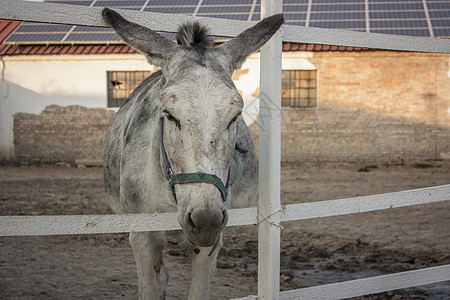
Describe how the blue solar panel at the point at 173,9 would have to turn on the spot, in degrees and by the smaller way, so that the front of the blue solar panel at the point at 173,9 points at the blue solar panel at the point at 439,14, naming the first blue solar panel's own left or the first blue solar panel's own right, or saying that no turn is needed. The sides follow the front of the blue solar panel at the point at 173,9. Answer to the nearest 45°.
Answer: approximately 90° to the first blue solar panel's own left

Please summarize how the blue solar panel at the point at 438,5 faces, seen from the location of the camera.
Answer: facing the viewer

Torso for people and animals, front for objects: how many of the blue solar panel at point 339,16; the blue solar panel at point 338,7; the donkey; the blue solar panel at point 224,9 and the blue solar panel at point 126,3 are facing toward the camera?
5

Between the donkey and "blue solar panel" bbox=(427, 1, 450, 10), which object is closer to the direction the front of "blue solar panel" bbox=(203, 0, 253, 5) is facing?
the donkey

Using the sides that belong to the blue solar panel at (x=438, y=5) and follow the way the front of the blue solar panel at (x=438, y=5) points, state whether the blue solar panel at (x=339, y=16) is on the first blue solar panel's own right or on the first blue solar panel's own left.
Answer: on the first blue solar panel's own right

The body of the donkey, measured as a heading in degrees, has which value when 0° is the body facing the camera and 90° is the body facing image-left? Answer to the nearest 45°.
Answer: approximately 0°

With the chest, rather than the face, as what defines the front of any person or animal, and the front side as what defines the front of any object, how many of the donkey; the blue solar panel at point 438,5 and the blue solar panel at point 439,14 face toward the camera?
3

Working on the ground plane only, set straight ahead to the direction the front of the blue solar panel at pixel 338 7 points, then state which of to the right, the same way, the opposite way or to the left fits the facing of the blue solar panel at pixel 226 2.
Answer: the same way

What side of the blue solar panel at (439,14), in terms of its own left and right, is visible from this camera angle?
front

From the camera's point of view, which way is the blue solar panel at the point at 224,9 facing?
toward the camera

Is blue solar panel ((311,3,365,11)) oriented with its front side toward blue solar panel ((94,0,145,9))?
no

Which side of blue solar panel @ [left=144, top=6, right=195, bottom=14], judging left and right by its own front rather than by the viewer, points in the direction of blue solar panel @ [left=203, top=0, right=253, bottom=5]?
left

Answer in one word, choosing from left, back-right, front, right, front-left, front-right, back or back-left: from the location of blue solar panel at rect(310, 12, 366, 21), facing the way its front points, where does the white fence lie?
front

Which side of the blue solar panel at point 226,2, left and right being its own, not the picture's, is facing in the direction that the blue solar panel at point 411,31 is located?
left

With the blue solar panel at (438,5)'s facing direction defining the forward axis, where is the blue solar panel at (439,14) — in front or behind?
in front

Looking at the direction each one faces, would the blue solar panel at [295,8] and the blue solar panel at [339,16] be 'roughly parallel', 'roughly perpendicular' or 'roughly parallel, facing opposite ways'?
roughly parallel

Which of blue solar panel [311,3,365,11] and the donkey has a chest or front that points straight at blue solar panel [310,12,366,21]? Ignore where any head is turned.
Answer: blue solar panel [311,3,365,11]

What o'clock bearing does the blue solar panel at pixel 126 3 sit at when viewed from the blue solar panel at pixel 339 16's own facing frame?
the blue solar panel at pixel 126 3 is roughly at 3 o'clock from the blue solar panel at pixel 339 16.

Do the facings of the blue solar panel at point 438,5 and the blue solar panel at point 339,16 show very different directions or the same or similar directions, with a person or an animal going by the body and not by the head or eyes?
same or similar directions

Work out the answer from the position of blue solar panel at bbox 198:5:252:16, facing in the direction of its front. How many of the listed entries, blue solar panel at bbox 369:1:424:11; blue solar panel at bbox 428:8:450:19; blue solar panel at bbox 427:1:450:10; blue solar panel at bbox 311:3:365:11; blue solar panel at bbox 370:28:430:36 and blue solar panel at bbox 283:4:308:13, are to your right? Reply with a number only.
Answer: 0

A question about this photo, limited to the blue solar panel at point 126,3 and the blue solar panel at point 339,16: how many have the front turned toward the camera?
2
